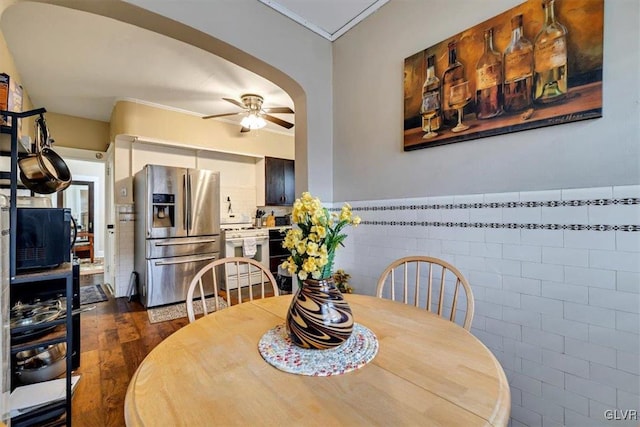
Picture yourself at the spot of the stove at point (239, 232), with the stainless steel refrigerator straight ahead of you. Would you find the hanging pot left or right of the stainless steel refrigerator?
left

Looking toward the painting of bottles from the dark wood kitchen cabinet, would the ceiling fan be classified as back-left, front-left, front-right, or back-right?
front-right

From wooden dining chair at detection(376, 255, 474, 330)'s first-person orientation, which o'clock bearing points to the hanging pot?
The hanging pot is roughly at 1 o'clock from the wooden dining chair.

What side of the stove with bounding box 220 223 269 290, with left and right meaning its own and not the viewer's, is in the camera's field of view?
front

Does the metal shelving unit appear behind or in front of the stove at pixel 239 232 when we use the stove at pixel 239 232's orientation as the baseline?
in front

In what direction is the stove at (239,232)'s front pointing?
toward the camera

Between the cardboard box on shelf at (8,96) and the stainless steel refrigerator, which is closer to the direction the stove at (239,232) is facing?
the cardboard box on shelf

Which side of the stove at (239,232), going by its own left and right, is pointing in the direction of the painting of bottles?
front

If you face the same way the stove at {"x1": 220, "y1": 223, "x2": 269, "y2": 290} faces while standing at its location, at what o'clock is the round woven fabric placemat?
The round woven fabric placemat is roughly at 12 o'clock from the stove.

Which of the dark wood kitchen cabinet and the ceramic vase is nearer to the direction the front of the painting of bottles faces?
the ceramic vase

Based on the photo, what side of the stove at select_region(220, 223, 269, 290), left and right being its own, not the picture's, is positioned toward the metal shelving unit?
front

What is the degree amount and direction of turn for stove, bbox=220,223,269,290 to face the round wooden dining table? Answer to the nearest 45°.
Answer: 0° — it already faces it

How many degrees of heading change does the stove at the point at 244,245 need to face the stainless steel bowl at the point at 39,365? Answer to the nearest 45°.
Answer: approximately 45° to its right

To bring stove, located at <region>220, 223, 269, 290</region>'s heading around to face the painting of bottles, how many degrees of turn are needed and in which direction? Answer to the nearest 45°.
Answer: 0° — it already faces it

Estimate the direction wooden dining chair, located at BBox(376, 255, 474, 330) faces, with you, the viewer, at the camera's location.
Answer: facing the viewer and to the left of the viewer

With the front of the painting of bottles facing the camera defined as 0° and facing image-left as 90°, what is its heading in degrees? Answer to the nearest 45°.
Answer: approximately 45°

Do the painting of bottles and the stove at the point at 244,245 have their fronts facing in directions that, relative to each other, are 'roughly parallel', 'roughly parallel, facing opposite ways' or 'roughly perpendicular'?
roughly perpendicular
